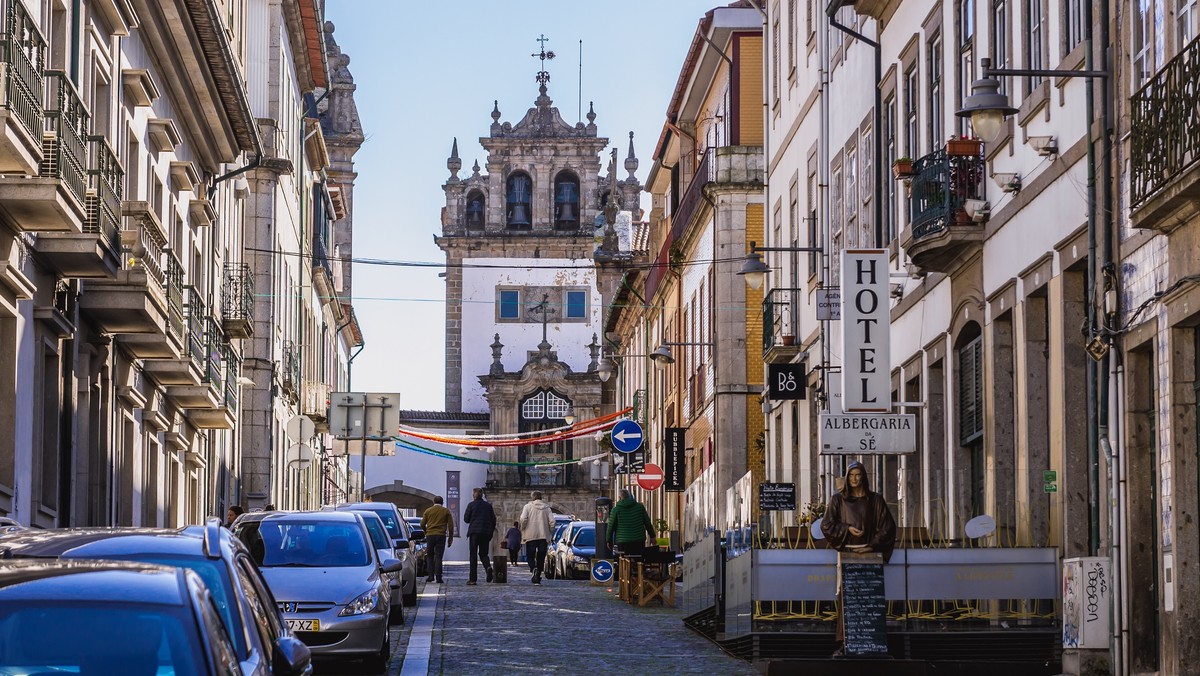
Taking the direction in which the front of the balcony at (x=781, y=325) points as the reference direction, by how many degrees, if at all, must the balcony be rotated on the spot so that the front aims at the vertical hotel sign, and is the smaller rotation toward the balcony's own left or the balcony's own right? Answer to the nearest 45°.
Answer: approximately 90° to the balcony's own left

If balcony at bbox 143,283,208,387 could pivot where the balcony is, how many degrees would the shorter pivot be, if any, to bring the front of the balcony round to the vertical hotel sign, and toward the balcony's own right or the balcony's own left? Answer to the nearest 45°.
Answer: approximately 45° to the balcony's own right

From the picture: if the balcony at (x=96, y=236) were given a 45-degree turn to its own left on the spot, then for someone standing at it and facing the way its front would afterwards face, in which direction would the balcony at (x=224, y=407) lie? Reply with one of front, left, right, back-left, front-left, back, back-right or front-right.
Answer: front-left

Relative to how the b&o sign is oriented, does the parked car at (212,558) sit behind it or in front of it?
in front

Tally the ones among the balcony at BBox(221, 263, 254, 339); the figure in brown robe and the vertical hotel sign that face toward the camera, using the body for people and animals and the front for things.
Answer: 2

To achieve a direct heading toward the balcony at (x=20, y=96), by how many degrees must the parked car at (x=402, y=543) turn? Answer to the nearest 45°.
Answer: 0° — it already faces it

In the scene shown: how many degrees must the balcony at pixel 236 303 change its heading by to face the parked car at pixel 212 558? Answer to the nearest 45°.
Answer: approximately 90° to its right

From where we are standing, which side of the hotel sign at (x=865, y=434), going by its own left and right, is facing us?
front

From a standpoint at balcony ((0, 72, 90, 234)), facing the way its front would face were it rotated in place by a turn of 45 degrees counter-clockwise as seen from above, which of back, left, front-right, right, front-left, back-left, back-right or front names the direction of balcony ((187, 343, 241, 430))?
front-left

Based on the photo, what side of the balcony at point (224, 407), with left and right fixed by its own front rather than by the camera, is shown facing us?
right

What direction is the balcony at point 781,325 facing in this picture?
to the viewer's left

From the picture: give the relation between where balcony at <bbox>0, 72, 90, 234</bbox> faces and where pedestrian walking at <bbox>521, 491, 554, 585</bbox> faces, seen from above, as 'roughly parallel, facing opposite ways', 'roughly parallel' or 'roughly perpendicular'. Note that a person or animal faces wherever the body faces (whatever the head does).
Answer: roughly perpendicular

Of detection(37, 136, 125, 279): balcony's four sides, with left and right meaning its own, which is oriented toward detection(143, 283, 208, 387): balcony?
left

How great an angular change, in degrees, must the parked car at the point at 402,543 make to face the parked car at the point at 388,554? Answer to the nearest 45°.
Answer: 0° — it already faces it

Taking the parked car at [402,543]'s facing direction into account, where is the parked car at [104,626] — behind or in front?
in front

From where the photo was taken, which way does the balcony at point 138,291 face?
to the viewer's right

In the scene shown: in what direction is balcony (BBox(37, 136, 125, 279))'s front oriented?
to the viewer's right

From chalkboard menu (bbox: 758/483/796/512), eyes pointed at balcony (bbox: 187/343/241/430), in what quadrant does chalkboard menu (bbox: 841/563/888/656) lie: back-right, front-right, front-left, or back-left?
back-left

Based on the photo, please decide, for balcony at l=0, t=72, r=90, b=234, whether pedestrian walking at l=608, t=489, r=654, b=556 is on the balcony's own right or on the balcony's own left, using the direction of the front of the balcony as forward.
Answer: on the balcony's own left
